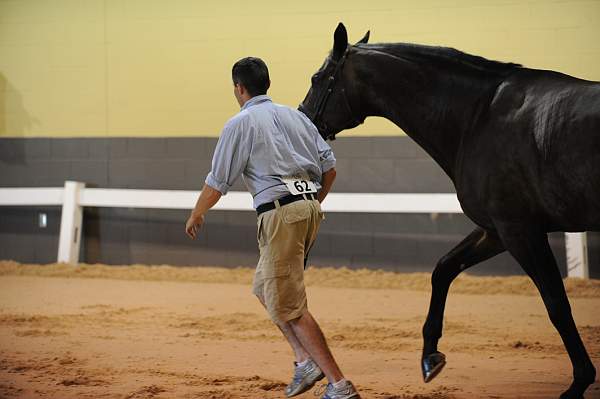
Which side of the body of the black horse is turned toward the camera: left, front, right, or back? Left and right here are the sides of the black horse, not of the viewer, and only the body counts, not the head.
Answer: left

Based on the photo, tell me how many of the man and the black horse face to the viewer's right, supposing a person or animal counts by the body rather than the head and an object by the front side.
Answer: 0

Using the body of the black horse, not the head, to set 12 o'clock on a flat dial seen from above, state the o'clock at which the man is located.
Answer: The man is roughly at 11 o'clock from the black horse.

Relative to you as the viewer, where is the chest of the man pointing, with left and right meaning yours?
facing away from the viewer and to the left of the viewer

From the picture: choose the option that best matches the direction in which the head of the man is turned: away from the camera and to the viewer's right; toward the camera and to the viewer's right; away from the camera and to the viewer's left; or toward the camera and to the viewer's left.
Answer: away from the camera and to the viewer's left
